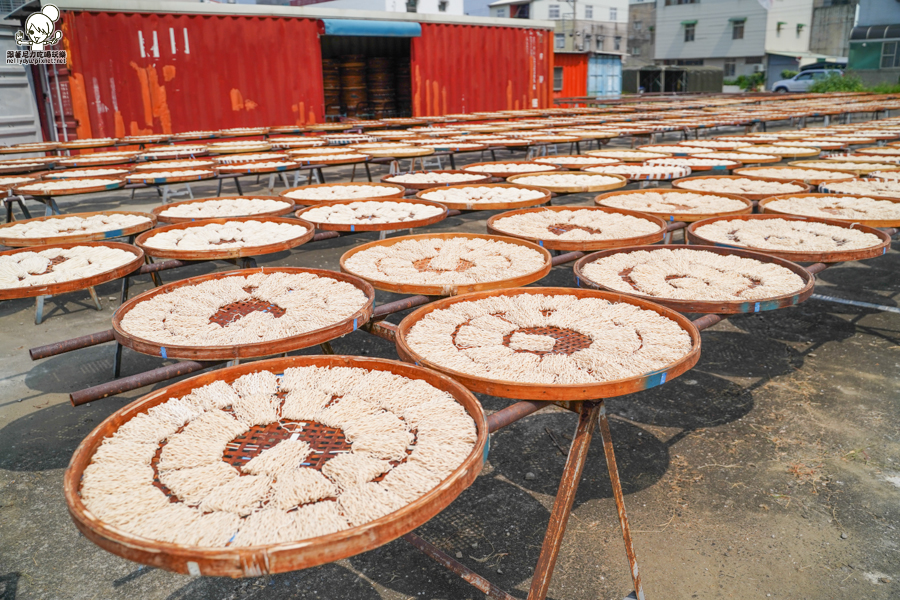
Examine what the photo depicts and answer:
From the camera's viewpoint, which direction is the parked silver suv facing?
to the viewer's left

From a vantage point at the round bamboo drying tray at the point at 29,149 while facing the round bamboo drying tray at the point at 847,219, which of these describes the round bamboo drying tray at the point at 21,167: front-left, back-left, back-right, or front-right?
front-right

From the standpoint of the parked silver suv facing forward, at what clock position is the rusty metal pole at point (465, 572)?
The rusty metal pole is roughly at 9 o'clock from the parked silver suv.

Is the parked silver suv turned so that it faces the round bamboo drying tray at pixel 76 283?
no

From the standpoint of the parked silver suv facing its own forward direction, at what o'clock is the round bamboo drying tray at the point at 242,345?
The round bamboo drying tray is roughly at 9 o'clock from the parked silver suv.

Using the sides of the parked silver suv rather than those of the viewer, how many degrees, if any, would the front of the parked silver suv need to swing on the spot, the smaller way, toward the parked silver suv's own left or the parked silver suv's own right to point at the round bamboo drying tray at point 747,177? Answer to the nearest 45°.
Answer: approximately 90° to the parked silver suv's own left

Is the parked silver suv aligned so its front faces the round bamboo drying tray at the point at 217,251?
no

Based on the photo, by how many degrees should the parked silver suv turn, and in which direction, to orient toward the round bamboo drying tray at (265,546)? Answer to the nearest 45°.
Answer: approximately 90° to its left

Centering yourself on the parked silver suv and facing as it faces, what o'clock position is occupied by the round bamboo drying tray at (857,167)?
The round bamboo drying tray is roughly at 9 o'clock from the parked silver suv.

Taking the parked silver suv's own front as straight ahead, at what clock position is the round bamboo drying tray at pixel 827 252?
The round bamboo drying tray is roughly at 9 o'clock from the parked silver suv.

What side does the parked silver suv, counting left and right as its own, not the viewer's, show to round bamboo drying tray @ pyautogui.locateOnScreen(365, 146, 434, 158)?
left

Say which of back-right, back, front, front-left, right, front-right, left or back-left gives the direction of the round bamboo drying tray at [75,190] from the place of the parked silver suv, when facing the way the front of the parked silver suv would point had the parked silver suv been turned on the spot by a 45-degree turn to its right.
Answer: back-left

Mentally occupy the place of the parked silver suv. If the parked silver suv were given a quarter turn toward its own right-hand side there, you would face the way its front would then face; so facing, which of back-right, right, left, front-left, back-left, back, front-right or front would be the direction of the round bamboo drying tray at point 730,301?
back

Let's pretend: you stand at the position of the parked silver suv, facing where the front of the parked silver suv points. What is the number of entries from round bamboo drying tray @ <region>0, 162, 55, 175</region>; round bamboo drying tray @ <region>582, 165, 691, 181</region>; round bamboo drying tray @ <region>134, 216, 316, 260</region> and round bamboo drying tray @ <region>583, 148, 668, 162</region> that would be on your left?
4

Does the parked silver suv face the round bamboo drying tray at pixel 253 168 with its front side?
no

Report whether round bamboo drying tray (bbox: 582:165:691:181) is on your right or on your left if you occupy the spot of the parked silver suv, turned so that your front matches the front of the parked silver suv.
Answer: on your left

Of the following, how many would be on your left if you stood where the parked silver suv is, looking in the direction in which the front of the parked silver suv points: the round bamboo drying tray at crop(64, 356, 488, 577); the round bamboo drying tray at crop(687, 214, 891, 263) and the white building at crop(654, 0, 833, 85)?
2

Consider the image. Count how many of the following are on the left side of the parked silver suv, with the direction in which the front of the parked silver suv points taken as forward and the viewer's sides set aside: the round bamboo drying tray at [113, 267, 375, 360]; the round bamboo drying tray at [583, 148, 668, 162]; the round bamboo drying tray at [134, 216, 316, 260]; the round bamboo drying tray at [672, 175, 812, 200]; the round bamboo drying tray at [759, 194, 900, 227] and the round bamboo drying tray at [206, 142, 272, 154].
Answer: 6

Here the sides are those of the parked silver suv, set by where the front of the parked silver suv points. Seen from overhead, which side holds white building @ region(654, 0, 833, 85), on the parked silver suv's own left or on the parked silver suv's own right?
on the parked silver suv's own right

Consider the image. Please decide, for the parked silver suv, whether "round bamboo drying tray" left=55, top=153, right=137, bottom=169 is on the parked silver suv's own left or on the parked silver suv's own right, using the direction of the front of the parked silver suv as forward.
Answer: on the parked silver suv's own left
